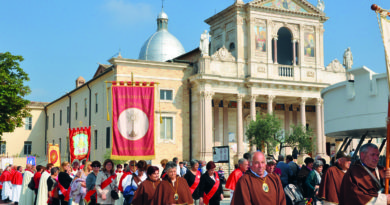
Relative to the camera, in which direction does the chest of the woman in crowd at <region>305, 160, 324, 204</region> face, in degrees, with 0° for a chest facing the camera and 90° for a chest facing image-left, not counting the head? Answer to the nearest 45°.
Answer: approximately 315°

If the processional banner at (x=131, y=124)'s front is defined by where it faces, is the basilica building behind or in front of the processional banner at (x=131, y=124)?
behind

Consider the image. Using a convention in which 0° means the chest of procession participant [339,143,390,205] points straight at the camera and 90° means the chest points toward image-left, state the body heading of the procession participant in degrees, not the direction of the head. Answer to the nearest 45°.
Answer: approximately 315°

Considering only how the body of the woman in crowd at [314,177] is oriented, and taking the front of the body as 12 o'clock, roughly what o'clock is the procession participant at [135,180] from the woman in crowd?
The procession participant is roughly at 4 o'clock from the woman in crowd.

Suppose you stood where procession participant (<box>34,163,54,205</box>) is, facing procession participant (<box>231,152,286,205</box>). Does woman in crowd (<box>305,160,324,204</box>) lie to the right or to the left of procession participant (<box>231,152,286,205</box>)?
left

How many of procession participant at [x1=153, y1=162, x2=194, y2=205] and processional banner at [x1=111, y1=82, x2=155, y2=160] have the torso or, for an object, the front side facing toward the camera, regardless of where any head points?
2

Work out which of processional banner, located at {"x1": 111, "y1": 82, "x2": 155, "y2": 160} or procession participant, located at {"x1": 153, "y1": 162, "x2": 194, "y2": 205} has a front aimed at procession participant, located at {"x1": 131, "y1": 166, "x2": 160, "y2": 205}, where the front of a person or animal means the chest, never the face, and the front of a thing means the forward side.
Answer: the processional banner

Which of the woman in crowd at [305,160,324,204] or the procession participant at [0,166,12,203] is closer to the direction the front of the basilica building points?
the woman in crowd

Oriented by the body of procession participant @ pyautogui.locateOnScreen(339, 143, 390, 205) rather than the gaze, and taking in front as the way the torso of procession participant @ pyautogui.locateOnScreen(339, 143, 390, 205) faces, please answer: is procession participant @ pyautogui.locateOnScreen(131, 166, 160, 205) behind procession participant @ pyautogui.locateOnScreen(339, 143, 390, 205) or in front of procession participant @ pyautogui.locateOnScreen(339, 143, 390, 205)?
behind

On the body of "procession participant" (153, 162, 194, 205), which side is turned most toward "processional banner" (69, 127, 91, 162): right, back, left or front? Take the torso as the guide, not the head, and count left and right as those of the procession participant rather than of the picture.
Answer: back
